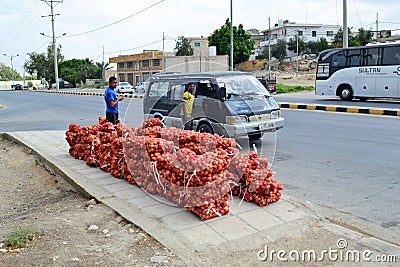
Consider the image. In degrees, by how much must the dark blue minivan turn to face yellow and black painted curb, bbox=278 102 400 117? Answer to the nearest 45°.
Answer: approximately 90° to its left

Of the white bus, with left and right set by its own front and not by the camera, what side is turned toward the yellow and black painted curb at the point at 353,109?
left

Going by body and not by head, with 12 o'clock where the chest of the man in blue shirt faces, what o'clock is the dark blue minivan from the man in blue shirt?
The dark blue minivan is roughly at 1 o'clock from the man in blue shirt.

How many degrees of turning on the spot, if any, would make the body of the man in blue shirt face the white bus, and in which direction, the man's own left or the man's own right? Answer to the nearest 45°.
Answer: approximately 45° to the man's own left

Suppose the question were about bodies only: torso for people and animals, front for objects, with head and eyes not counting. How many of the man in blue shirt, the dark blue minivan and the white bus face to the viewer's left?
1

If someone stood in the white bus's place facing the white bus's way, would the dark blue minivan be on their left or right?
on their left

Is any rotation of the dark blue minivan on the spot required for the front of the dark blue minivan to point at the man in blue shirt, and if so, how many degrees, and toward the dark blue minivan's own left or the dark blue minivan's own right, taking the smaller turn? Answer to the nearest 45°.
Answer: approximately 135° to the dark blue minivan's own right

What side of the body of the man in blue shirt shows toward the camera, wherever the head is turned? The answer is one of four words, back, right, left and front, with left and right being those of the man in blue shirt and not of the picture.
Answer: right

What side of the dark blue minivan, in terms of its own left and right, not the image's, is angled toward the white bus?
left

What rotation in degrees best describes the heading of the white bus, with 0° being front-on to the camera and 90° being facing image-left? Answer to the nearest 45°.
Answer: approximately 90°
